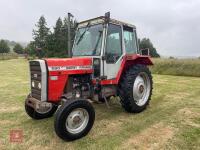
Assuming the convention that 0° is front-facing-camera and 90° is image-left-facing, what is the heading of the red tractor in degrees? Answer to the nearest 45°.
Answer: approximately 45°
